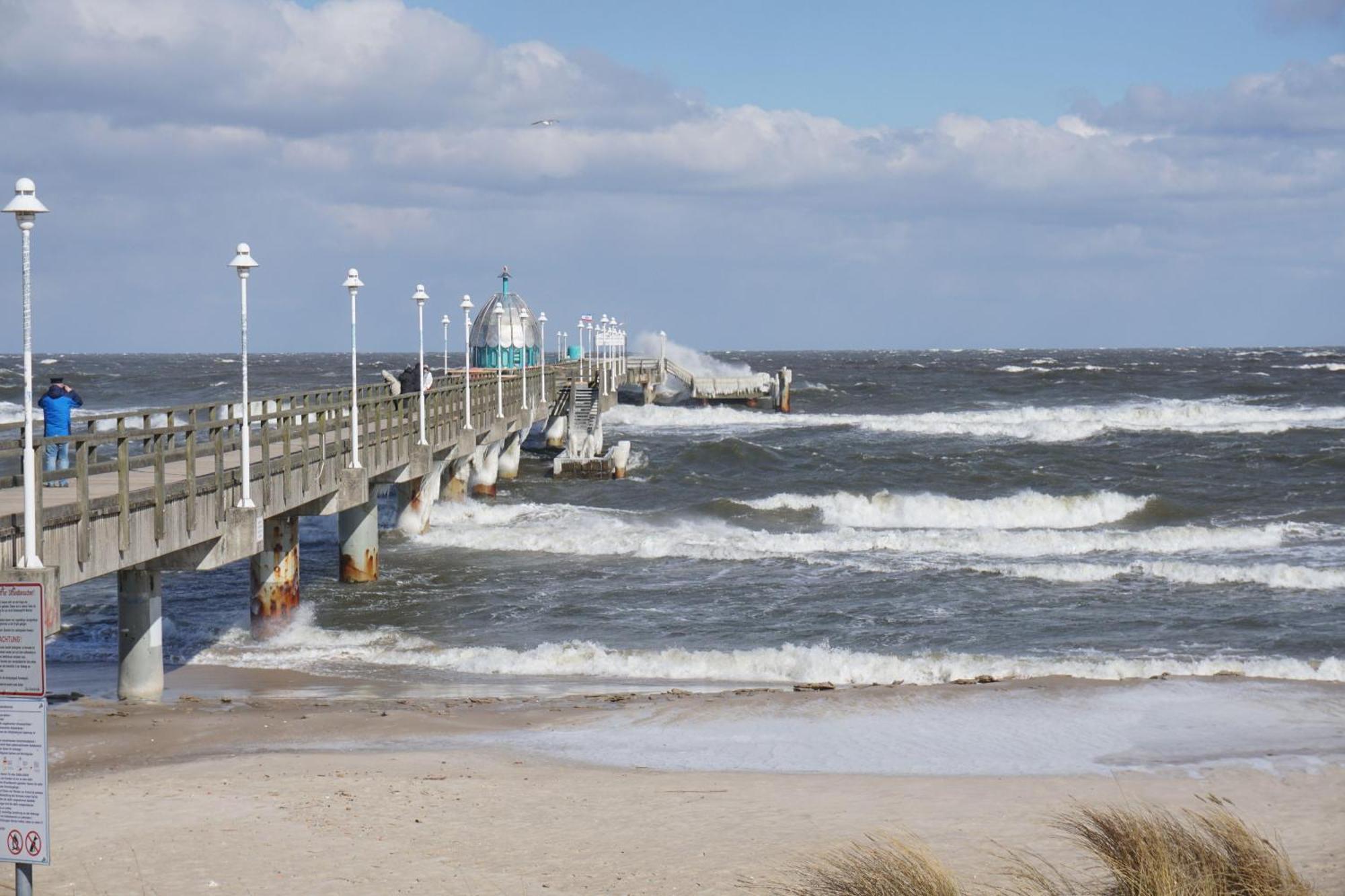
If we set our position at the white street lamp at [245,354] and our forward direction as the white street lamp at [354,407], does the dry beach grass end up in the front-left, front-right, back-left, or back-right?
back-right

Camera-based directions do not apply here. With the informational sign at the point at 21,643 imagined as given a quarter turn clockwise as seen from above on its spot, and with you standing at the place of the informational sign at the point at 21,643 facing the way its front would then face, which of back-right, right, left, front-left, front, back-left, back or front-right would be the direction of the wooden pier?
right

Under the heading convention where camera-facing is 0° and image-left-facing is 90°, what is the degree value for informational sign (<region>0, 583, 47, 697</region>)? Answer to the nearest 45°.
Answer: approximately 0°

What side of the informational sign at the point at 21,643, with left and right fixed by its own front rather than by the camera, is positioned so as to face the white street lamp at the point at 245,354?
back
